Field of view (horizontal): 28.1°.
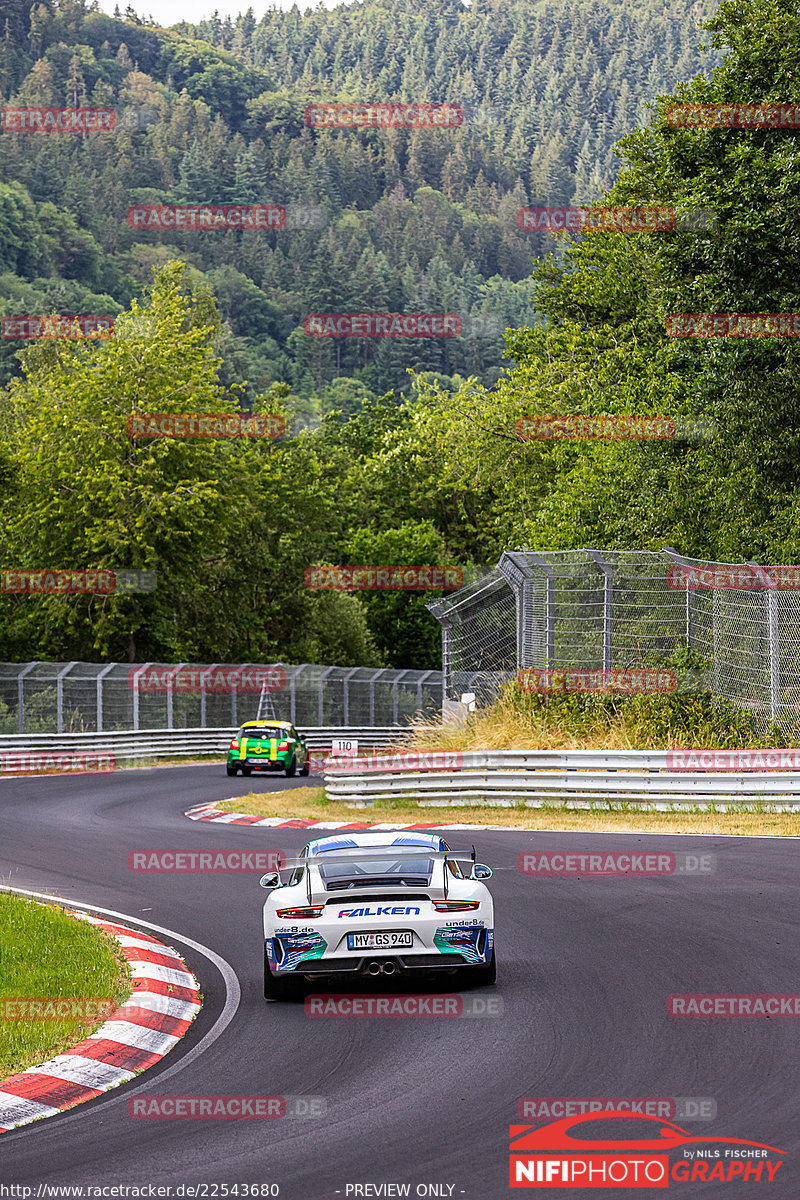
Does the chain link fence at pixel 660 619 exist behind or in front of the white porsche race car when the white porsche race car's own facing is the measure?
in front

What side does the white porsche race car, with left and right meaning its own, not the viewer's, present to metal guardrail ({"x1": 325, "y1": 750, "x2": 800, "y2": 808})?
front

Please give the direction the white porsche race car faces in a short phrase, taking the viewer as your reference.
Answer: facing away from the viewer

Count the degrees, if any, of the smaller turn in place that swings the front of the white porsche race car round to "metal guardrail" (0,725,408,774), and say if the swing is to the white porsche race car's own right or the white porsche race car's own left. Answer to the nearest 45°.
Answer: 0° — it already faces it

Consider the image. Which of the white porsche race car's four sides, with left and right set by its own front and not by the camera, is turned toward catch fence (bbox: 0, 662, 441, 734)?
front
